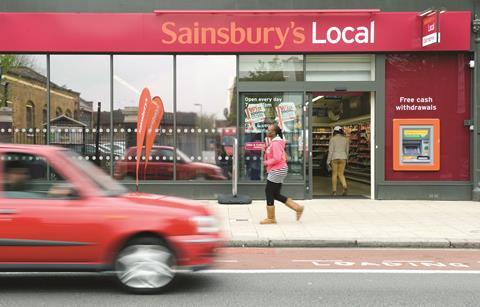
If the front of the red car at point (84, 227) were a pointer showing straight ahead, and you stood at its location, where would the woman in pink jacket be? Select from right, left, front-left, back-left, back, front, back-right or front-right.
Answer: front-left

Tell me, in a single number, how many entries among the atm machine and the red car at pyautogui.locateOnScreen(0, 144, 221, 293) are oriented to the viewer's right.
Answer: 1

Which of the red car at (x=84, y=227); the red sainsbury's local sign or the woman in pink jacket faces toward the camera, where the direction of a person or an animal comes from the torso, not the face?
the red sainsbury's local sign

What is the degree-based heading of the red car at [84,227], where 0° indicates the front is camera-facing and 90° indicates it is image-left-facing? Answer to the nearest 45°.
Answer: approximately 270°

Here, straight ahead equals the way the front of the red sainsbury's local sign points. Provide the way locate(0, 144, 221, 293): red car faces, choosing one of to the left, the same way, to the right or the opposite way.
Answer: to the left

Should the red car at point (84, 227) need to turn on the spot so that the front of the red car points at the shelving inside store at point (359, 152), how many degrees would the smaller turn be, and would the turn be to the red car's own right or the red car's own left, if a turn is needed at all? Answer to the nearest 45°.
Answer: approximately 45° to the red car's own left

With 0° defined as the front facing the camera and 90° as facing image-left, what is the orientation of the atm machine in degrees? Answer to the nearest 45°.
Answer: approximately 0°

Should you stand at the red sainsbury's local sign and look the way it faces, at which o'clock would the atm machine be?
The atm machine is roughly at 9 o'clock from the red sainsbury's local sign.
